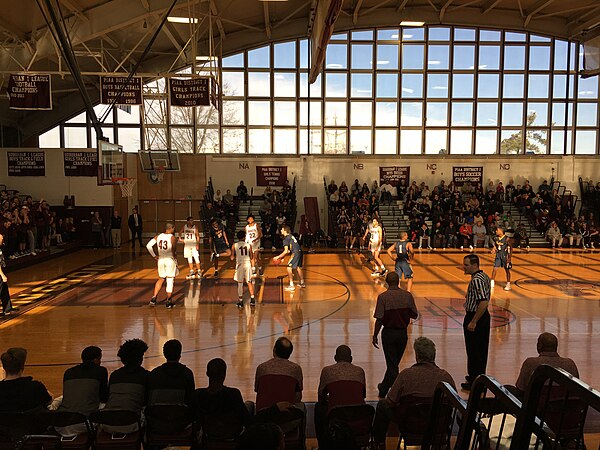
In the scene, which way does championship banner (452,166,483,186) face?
toward the camera

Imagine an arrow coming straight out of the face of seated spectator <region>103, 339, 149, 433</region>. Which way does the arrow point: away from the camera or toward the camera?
away from the camera

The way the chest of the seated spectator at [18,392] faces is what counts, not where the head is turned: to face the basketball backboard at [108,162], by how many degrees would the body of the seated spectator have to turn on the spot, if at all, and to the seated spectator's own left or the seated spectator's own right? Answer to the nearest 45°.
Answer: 0° — they already face it

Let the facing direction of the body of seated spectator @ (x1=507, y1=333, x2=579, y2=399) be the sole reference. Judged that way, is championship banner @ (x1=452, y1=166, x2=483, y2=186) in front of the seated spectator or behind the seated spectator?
in front

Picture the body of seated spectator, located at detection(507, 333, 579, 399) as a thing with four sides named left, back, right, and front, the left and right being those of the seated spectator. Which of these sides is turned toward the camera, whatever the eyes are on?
back

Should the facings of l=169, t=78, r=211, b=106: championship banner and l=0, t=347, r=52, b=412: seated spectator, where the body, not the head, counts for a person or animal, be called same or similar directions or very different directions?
very different directions

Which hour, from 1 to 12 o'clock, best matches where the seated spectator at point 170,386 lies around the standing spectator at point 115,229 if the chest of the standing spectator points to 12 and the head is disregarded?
The seated spectator is roughly at 12 o'clock from the standing spectator.

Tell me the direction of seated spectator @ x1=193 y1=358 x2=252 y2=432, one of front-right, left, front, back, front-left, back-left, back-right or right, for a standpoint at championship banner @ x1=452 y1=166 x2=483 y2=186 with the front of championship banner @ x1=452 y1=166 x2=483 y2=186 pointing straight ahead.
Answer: front

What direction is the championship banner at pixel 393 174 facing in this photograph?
toward the camera

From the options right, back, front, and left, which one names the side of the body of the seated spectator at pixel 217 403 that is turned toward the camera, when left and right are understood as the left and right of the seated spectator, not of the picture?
back

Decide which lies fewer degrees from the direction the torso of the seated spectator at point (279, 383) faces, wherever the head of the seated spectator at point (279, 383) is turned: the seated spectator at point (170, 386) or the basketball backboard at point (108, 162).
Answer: the basketball backboard

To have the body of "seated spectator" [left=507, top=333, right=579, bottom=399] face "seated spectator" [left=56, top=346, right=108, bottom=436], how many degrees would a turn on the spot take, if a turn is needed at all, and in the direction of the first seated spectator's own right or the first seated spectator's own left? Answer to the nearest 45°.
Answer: approximately 135° to the first seated spectator's own left

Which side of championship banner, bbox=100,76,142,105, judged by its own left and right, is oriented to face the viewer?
front

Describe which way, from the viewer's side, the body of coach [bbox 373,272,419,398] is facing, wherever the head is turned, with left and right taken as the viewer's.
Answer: facing away from the viewer

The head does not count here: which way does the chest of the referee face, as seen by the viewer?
to the viewer's left

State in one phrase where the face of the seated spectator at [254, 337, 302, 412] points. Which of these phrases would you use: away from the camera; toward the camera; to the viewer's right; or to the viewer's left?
away from the camera
